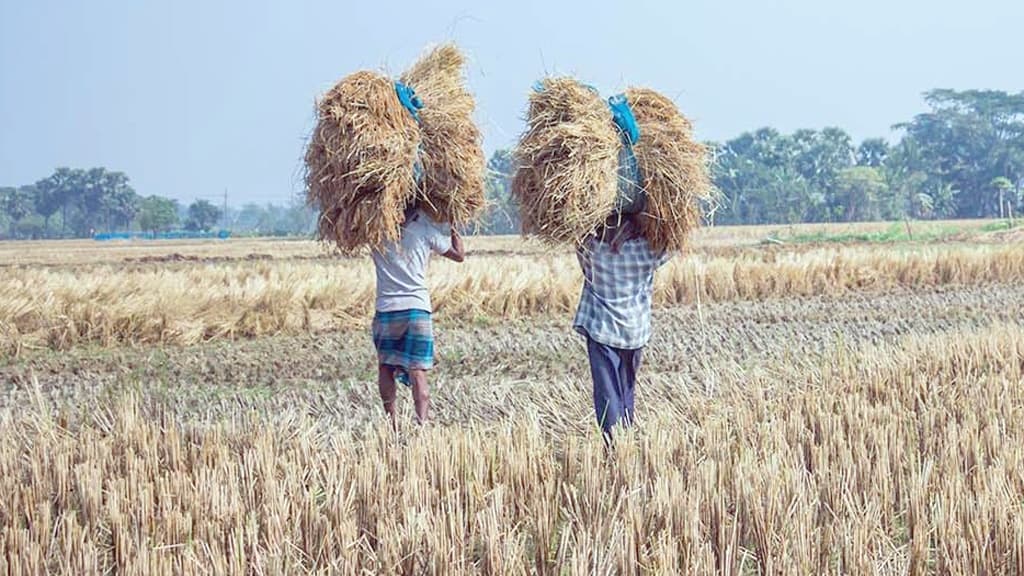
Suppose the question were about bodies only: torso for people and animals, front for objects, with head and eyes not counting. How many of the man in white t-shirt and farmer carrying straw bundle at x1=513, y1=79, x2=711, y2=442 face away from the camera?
2

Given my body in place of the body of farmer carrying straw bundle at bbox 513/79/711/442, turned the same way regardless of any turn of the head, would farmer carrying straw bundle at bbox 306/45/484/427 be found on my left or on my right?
on my left

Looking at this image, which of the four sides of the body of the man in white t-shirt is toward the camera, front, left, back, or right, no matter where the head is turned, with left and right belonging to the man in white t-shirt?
back

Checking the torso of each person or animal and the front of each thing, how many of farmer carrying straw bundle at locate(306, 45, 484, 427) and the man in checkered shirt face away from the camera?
2

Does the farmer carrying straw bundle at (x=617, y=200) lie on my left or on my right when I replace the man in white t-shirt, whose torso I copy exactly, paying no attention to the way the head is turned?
on my right

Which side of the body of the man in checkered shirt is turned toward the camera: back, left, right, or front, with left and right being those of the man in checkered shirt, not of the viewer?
back

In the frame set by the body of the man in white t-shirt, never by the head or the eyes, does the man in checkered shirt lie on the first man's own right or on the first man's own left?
on the first man's own right

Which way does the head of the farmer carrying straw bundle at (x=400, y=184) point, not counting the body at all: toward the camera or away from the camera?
away from the camera

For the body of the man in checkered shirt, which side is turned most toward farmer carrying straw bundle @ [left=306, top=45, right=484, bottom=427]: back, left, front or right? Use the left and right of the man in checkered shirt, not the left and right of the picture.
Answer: left

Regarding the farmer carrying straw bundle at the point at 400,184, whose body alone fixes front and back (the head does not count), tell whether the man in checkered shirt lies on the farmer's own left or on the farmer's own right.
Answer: on the farmer's own right

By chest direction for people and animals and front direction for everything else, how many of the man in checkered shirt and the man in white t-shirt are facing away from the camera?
2
